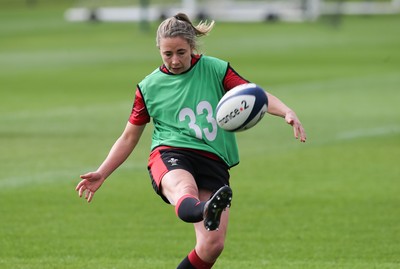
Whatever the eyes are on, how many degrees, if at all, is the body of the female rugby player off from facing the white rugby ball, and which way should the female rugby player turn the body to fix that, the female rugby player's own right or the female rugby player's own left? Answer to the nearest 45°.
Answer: approximately 45° to the female rugby player's own left

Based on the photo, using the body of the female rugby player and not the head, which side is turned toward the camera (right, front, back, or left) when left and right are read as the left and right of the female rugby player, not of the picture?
front
